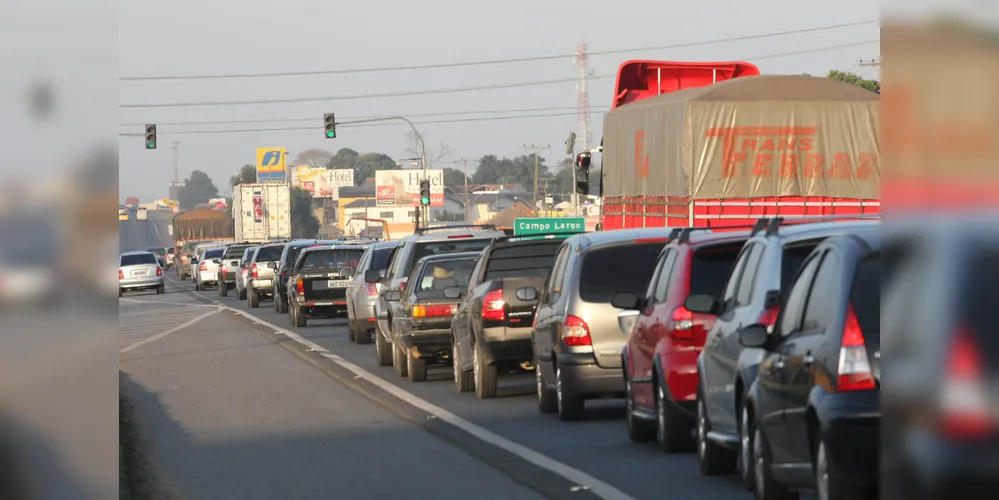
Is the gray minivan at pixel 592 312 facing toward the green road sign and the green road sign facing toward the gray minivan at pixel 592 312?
yes

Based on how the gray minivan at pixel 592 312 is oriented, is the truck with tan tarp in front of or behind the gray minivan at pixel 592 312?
in front

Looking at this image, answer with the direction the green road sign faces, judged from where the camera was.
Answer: facing the viewer

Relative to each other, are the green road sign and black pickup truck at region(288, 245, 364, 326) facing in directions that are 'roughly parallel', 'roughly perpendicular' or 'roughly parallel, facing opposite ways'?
roughly parallel, facing opposite ways

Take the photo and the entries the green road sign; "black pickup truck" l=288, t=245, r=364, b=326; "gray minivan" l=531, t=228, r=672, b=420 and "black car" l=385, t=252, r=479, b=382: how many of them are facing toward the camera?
1

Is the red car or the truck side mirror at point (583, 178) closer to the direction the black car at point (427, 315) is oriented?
the truck side mirror

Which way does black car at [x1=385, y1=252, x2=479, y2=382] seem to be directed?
away from the camera

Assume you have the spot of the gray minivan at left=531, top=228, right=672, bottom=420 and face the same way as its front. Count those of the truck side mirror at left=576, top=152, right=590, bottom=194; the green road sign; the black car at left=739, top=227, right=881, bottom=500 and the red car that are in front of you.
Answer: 2

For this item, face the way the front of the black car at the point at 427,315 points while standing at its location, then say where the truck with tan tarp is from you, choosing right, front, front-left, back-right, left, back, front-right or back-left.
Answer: front-right

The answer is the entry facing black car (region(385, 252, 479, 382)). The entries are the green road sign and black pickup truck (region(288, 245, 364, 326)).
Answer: the green road sign

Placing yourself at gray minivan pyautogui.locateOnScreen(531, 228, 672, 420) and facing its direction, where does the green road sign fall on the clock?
The green road sign is roughly at 12 o'clock from the gray minivan.

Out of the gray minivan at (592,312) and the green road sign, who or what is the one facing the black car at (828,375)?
the green road sign

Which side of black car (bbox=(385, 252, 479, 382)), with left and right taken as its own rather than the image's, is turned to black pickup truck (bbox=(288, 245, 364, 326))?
front

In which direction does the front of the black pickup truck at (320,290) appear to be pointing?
away from the camera

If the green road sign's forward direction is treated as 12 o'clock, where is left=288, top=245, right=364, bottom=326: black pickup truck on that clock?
The black pickup truck is roughly at 3 o'clock from the green road sign.

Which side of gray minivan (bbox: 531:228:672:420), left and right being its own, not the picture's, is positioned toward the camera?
back

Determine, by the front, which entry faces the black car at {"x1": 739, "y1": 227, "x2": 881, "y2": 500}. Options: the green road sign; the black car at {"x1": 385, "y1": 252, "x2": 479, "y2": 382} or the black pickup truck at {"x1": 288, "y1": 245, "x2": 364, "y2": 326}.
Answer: the green road sign
